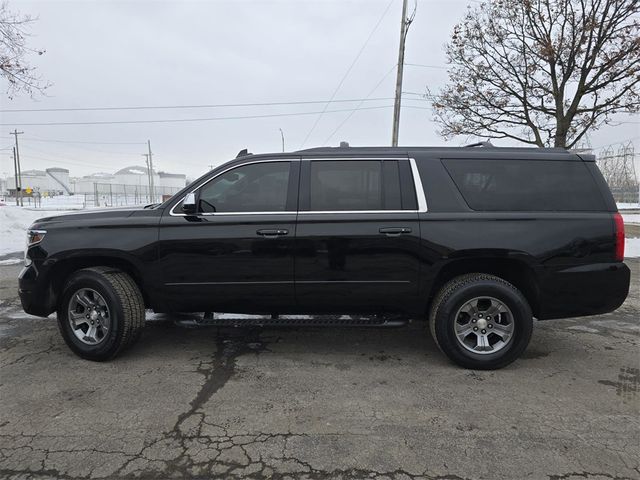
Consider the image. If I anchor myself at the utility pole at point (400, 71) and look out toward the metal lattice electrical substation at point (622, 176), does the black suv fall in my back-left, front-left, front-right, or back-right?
back-right

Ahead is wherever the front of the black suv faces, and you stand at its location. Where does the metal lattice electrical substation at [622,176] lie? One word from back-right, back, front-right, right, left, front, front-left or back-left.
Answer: back-right

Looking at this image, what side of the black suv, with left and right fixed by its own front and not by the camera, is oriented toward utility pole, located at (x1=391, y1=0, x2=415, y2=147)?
right

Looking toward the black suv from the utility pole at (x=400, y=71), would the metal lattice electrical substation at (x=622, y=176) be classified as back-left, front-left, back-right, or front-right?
back-left

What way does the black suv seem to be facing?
to the viewer's left
